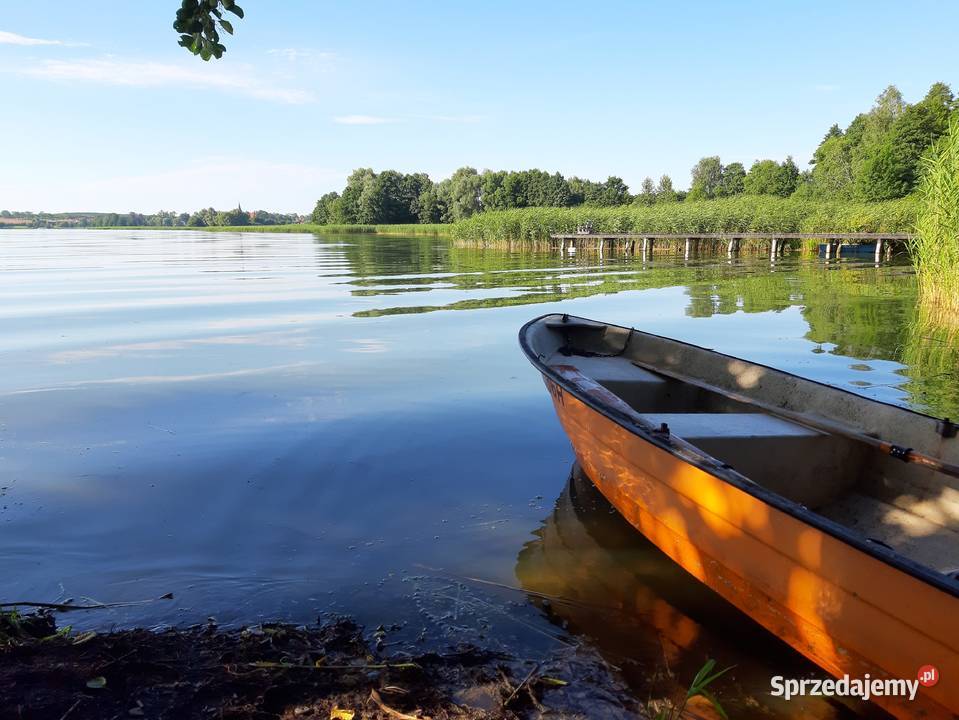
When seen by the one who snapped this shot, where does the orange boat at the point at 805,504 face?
facing away from the viewer and to the left of the viewer

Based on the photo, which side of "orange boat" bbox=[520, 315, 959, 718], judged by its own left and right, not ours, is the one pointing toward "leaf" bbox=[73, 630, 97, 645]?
left

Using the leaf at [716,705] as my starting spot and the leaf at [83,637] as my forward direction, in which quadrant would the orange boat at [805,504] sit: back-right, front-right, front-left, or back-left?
back-right

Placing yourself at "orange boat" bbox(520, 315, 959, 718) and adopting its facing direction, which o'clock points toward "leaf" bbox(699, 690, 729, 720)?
The leaf is roughly at 8 o'clock from the orange boat.
